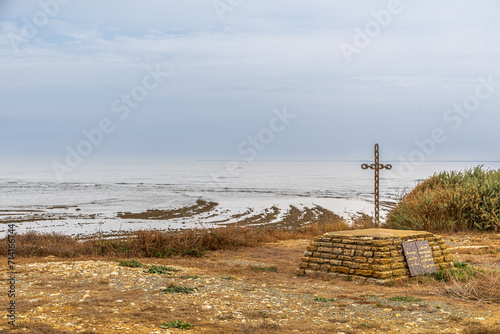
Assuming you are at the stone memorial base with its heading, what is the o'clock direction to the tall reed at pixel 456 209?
The tall reed is roughly at 8 o'clock from the stone memorial base.

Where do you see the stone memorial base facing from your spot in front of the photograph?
facing the viewer and to the right of the viewer
